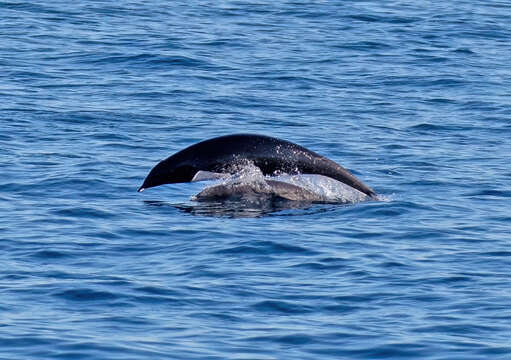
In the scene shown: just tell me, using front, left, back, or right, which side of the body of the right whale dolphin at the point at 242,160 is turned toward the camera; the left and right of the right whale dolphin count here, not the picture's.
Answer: left
